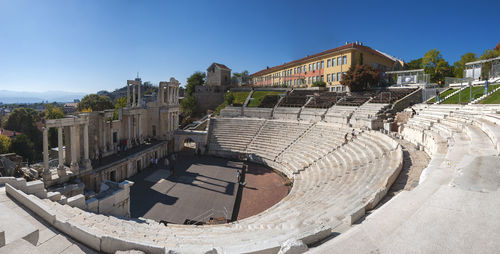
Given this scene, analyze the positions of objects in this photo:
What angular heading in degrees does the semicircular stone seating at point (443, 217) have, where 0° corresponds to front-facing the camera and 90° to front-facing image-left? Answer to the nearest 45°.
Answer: approximately 90°

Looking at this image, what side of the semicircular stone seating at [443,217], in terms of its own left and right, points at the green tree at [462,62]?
right

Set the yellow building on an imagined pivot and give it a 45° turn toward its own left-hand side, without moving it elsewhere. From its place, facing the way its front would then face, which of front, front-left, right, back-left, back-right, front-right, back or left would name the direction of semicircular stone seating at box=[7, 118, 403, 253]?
front

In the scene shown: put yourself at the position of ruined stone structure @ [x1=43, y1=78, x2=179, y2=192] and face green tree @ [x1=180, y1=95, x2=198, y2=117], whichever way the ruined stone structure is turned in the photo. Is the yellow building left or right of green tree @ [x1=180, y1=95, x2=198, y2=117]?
right

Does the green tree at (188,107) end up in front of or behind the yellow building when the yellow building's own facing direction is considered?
in front

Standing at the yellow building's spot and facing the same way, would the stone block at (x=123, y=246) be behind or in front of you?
in front

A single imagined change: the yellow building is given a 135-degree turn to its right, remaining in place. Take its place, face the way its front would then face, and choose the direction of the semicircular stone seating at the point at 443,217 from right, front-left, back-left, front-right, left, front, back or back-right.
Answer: back

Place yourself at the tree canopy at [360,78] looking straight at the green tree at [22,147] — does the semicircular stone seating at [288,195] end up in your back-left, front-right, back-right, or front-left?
front-left

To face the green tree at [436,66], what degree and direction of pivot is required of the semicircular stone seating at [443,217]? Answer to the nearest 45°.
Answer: approximately 90° to its right

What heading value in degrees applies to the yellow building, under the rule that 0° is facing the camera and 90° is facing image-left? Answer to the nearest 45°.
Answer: approximately 45°

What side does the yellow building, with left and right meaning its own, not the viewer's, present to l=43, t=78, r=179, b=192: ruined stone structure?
front

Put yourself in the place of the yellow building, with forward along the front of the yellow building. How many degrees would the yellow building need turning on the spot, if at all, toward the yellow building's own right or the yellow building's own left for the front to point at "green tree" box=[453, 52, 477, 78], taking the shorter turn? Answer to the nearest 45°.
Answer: approximately 135° to the yellow building's own left
